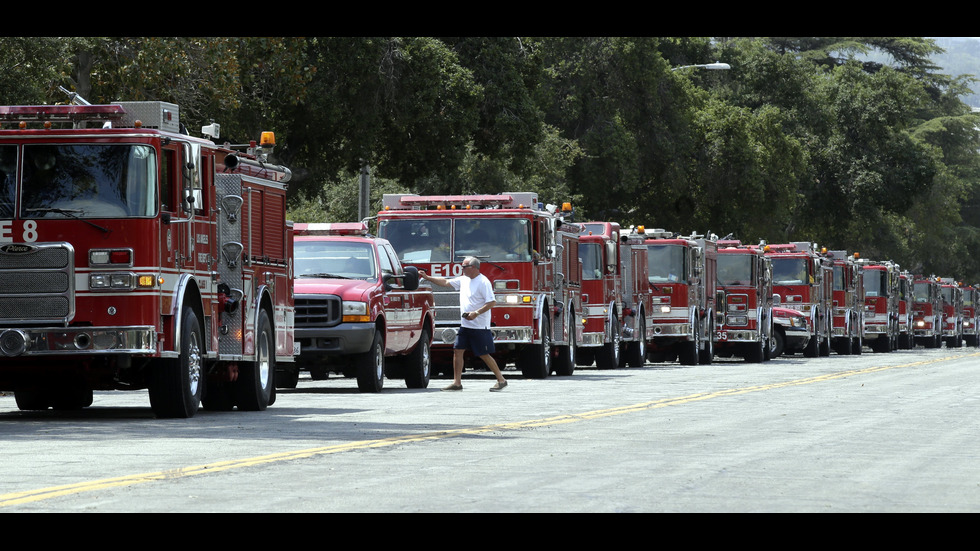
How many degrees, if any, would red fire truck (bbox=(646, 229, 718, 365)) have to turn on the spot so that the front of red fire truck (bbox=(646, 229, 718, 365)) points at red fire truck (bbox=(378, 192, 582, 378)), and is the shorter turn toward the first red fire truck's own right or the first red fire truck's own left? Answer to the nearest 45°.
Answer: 0° — it already faces it

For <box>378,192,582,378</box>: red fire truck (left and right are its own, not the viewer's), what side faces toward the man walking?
front

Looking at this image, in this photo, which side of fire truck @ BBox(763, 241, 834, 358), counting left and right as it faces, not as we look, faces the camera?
front

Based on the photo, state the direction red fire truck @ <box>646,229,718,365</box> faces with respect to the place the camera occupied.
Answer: facing the viewer

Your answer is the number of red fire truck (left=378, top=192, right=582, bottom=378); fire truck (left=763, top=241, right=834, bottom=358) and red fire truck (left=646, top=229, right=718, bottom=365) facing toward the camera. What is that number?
3

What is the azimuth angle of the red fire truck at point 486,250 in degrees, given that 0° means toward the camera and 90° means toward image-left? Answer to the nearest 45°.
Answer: approximately 0°

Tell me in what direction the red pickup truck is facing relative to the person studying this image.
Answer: facing the viewer and to the left of the viewer

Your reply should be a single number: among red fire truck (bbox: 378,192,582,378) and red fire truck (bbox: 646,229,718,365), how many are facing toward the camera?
2

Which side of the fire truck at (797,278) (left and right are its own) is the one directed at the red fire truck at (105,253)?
front

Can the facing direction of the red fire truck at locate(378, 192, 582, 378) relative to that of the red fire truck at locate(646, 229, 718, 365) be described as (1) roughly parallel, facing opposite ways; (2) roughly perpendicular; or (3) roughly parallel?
roughly parallel

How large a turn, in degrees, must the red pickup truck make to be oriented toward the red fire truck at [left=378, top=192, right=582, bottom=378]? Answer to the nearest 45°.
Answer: approximately 180°

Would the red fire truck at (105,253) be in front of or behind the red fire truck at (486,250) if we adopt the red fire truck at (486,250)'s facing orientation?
in front

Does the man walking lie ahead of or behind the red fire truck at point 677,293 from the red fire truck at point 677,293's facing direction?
ahead

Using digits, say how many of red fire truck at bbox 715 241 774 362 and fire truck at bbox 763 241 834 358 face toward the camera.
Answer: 2

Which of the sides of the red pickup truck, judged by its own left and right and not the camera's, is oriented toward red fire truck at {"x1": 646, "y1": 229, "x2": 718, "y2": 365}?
back

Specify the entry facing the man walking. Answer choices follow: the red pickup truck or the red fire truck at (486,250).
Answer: the red fire truck
